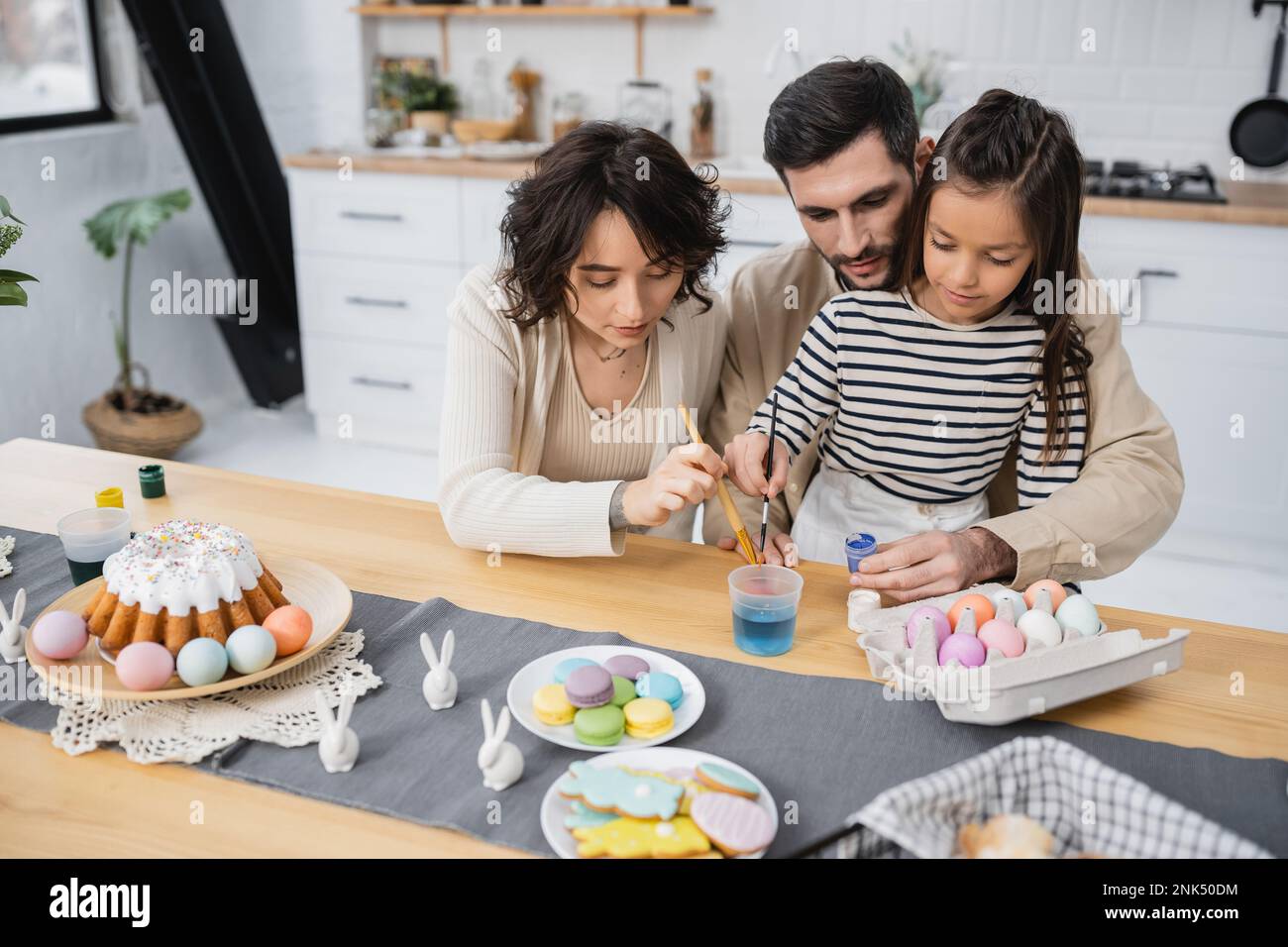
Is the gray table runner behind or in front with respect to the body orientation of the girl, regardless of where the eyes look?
in front

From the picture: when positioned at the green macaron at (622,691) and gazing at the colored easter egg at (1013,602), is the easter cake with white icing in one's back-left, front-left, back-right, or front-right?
back-left

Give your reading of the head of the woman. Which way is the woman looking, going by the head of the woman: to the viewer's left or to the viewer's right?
to the viewer's right

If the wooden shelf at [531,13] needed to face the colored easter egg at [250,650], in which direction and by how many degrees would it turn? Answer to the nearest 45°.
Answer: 0° — it already faces it

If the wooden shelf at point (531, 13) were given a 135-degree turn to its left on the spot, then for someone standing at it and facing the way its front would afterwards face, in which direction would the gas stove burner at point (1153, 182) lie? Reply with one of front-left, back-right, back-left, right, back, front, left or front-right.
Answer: right

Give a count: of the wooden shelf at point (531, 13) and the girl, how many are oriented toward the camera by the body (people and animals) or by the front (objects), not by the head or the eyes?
2

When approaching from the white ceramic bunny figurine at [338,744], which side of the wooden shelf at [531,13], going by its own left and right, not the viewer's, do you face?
front

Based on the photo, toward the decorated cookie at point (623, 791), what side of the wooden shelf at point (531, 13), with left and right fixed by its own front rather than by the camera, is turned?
front
